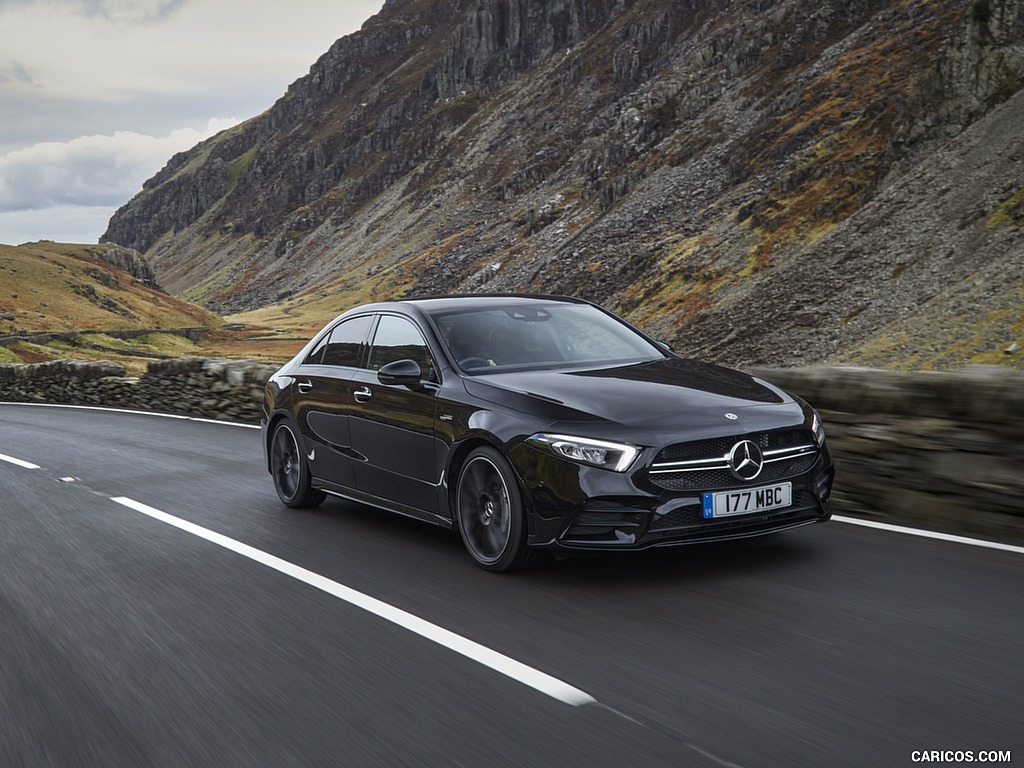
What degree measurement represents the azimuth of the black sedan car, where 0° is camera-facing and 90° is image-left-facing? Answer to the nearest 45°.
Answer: approximately 315°

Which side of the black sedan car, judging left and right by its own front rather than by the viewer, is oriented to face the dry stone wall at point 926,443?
left
